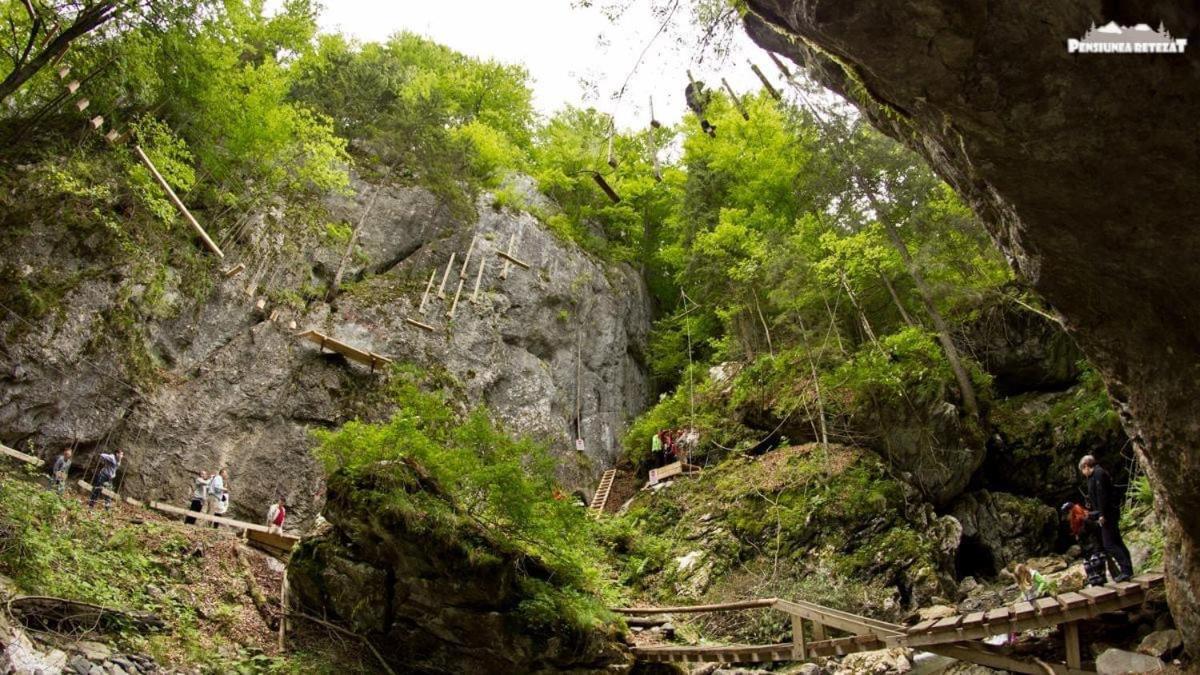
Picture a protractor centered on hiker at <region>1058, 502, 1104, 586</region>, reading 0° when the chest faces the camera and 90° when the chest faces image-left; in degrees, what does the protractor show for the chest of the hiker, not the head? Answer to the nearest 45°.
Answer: approximately 90°

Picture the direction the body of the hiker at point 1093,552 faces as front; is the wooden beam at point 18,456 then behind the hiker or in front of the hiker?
in front

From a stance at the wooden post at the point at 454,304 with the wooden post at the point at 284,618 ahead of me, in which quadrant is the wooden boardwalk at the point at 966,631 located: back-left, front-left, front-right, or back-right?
front-left

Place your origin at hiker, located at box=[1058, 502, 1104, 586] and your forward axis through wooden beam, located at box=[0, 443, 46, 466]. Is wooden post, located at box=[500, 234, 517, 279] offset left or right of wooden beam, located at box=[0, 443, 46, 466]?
right

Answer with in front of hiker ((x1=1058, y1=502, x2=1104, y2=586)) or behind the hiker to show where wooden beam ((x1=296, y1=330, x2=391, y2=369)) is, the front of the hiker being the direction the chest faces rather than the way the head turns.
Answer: in front

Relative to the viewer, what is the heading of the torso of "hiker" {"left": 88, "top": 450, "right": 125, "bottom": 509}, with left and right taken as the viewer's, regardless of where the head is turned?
facing to the right of the viewer

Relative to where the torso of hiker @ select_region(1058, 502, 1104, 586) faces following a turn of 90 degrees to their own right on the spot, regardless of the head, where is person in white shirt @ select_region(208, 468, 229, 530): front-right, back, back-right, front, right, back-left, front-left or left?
left

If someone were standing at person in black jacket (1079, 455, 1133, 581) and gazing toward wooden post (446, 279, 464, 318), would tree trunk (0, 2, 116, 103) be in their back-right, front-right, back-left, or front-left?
front-left
